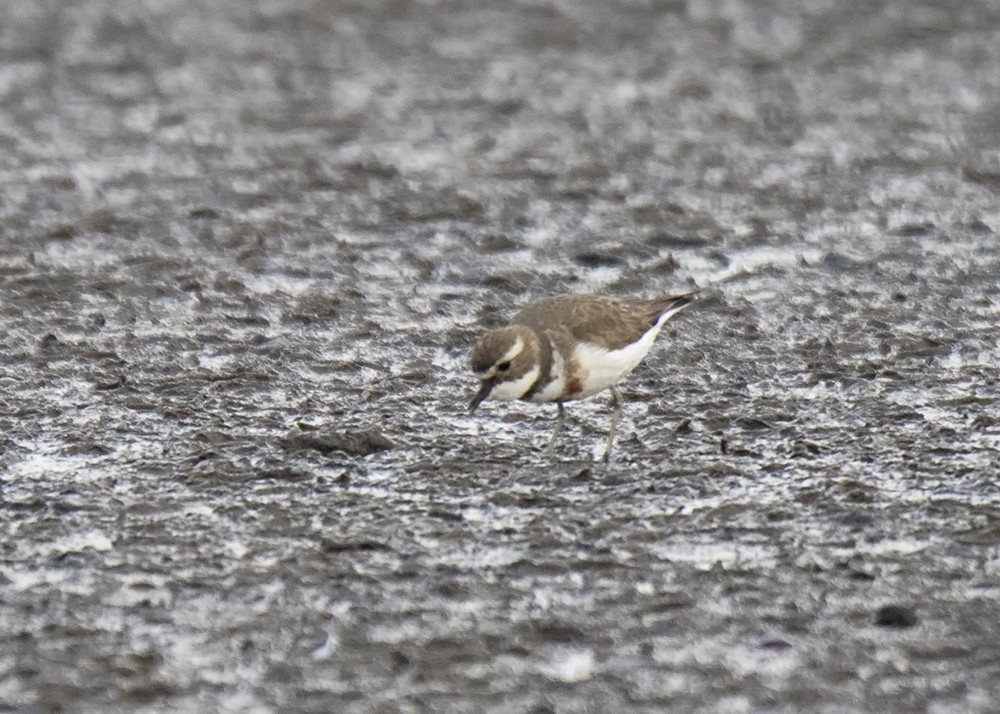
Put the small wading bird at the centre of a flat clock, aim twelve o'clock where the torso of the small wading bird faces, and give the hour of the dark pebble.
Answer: The dark pebble is roughly at 8 o'clock from the small wading bird.

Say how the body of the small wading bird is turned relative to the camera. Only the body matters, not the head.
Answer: to the viewer's left
